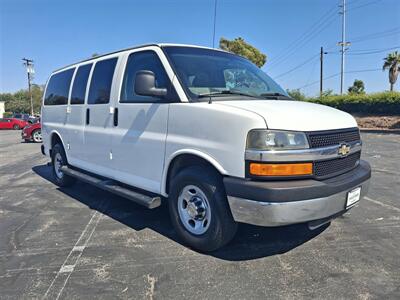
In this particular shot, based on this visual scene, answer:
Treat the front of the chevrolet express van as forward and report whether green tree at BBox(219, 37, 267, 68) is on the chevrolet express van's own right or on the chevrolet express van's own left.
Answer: on the chevrolet express van's own left

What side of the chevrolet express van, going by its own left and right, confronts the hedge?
left

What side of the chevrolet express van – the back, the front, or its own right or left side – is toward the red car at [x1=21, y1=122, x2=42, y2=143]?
back

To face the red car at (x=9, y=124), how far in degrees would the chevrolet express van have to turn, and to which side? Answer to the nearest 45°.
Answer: approximately 180°

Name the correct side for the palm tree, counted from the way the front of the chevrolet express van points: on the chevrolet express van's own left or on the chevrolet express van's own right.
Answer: on the chevrolet express van's own left

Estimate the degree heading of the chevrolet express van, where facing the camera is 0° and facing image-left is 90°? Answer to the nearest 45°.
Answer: approximately 315°
